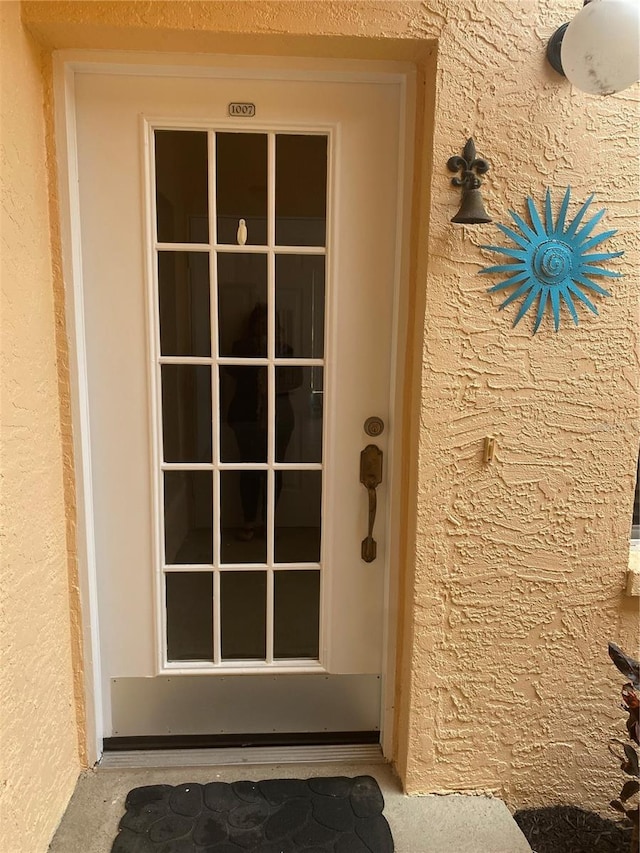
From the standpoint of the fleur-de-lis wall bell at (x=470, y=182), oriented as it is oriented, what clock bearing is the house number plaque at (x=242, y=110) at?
The house number plaque is roughly at 3 o'clock from the fleur-de-lis wall bell.

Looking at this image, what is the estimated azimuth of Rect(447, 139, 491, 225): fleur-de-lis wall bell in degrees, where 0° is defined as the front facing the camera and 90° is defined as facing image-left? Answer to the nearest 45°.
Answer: approximately 0°

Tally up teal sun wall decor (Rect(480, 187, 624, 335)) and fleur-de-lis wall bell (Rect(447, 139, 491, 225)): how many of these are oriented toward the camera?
2

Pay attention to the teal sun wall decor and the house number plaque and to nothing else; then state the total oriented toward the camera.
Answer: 2

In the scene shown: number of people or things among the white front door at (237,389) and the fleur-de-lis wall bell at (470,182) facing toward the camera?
2

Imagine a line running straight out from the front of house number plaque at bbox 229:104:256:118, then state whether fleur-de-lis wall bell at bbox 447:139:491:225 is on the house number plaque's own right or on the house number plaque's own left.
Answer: on the house number plaque's own left

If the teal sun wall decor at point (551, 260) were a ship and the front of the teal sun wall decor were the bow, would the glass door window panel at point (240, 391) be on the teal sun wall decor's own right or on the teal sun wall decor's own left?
on the teal sun wall decor's own right

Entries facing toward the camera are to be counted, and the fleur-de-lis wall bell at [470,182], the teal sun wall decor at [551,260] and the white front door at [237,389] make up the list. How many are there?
3
